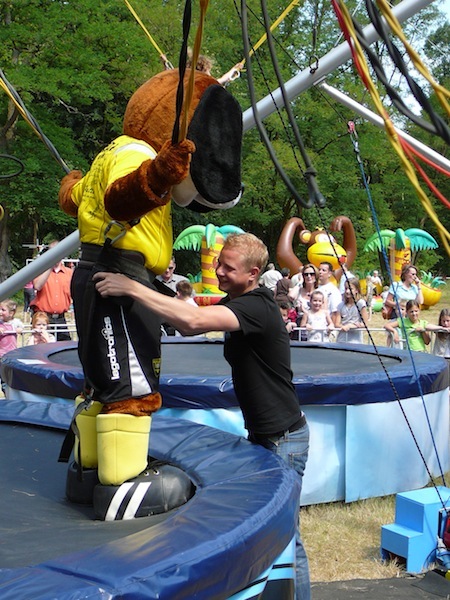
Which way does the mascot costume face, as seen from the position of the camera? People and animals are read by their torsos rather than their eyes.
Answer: facing to the right of the viewer

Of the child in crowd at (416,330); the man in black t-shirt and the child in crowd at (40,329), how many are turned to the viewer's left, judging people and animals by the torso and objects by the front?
1

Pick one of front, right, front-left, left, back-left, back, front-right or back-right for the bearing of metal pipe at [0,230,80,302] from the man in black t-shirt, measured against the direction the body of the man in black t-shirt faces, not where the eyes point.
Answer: front-right

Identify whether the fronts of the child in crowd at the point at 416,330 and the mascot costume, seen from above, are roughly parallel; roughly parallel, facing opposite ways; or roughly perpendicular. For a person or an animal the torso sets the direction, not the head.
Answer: roughly perpendicular

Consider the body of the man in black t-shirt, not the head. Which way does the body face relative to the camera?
to the viewer's left

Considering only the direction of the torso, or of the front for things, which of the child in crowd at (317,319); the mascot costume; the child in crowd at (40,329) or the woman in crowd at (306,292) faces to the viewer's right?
the mascot costume

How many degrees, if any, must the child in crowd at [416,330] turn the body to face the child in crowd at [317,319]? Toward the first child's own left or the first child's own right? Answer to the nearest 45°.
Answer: approximately 135° to the first child's own right
